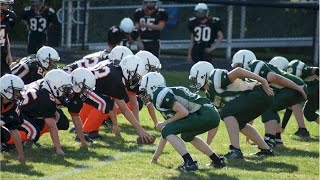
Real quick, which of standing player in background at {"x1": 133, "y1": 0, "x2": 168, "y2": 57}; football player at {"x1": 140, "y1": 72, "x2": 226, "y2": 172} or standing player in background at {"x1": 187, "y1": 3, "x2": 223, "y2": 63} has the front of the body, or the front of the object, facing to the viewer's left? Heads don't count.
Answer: the football player

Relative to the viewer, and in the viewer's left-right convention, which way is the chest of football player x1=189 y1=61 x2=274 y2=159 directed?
facing to the left of the viewer

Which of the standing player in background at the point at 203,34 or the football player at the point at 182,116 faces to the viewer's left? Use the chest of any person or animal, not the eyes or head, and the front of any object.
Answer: the football player

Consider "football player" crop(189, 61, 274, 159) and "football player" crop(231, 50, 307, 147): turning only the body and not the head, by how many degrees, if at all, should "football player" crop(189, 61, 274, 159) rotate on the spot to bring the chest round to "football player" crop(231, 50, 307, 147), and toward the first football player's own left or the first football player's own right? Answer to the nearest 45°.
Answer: approximately 135° to the first football player's own right

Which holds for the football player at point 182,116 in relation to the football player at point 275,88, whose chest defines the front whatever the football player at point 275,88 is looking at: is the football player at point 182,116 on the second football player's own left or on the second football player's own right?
on the second football player's own left

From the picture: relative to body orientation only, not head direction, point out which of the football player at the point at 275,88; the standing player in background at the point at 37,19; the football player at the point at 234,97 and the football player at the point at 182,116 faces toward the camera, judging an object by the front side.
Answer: the standing player in background

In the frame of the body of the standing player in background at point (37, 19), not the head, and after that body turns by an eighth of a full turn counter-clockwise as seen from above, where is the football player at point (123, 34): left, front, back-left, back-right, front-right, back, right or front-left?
front

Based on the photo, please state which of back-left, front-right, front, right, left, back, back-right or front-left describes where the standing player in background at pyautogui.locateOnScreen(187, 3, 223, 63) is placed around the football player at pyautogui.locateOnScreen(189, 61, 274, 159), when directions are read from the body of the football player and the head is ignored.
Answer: right

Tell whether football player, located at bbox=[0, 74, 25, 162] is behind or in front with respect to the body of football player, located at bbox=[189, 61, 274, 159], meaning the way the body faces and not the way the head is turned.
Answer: in front

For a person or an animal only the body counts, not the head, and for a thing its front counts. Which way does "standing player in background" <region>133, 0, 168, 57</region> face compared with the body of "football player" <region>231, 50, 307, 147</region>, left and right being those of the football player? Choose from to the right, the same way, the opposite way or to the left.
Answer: to the left

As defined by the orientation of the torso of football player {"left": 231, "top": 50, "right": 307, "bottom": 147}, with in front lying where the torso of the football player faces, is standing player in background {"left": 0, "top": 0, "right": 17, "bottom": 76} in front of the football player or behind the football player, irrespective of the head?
in front

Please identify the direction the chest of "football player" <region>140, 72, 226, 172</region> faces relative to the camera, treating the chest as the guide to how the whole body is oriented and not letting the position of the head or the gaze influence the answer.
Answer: to the viewer's left

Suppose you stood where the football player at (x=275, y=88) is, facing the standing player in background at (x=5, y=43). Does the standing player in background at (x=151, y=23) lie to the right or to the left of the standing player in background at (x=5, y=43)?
right

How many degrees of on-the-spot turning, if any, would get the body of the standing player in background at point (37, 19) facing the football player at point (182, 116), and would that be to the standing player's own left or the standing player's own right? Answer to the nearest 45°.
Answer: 0° — they already face them

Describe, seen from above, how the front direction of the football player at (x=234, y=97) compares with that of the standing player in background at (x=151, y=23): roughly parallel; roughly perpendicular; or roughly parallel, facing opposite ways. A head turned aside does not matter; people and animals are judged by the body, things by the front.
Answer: roughly perpendicular

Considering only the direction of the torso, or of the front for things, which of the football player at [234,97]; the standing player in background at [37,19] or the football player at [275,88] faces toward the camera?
the standing player in background

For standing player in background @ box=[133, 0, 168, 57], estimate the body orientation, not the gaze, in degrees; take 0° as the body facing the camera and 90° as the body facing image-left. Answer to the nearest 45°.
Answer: approximately 0°

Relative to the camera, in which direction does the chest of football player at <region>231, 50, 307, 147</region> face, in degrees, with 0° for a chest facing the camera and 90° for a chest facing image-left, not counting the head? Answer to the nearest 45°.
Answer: approximately 90°
